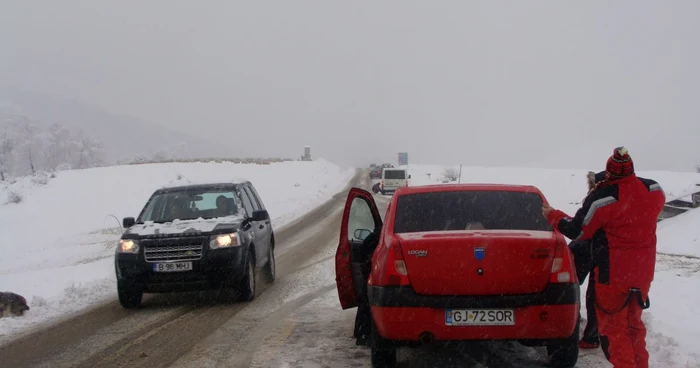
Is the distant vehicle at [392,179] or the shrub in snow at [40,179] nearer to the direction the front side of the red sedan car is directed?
the distant vehicle

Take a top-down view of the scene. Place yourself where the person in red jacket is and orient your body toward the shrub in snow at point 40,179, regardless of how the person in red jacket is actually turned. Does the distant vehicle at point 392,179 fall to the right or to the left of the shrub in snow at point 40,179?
right

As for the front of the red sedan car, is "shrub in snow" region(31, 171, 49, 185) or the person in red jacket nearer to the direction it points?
the shrub in snow

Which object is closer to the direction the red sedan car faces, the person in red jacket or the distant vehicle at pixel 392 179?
the distant vehicle

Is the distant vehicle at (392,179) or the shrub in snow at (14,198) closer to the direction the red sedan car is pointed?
the distant vehicle

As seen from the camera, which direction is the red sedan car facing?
away from the camera

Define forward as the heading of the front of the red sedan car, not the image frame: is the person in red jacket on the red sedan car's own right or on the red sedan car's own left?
on the red sedan car's own right

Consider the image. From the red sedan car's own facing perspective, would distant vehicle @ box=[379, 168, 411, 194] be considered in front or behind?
in front

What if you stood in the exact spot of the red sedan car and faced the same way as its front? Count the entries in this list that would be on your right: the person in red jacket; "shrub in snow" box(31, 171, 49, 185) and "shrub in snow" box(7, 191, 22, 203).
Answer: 1

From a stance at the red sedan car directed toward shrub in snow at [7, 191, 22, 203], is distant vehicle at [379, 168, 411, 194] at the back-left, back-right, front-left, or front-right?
front-right

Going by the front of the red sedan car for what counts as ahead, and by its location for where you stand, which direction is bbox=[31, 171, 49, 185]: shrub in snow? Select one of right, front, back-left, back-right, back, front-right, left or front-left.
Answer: front-left

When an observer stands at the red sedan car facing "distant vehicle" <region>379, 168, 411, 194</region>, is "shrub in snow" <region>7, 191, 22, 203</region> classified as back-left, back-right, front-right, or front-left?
front-left
